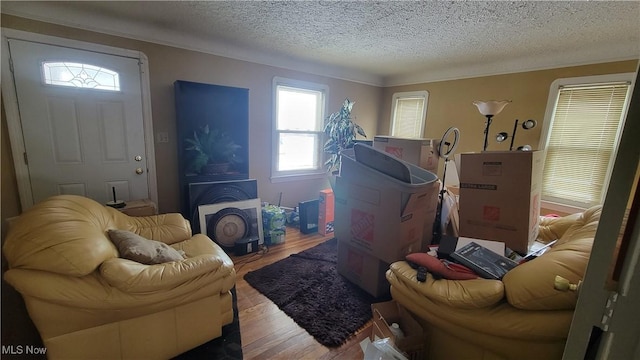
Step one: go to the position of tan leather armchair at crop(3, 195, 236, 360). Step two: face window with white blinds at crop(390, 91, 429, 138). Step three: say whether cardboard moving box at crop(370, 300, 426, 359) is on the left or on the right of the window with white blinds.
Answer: right

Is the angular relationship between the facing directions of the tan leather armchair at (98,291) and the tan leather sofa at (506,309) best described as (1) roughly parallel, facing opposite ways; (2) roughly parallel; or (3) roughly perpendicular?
roughly perpendicular

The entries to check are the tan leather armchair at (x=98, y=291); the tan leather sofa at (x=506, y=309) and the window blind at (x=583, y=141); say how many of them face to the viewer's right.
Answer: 1

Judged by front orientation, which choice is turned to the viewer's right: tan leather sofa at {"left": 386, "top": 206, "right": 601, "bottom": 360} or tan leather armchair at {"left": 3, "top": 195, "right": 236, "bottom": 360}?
tan leather armchair at {"left": 3, "top": 195, "right": 236, "bottom": 360}

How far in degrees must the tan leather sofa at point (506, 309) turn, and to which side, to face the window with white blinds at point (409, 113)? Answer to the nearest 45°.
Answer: approximately 45° to its right

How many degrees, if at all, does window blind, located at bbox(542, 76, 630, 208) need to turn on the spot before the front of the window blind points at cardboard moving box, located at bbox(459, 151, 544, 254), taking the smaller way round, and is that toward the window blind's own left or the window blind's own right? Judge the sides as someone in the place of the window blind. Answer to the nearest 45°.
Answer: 0° — it already faces it

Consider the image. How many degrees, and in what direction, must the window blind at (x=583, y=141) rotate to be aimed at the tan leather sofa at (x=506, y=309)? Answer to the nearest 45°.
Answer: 0° — it already faces it

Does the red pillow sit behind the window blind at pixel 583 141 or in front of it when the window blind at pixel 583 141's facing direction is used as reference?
in front

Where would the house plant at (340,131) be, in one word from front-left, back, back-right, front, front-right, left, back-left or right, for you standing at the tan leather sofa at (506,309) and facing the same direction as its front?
front-right

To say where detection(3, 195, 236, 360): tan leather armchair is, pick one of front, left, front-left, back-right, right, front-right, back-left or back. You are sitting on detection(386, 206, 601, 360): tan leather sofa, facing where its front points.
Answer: front-left

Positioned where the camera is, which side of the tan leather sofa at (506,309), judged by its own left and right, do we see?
left
